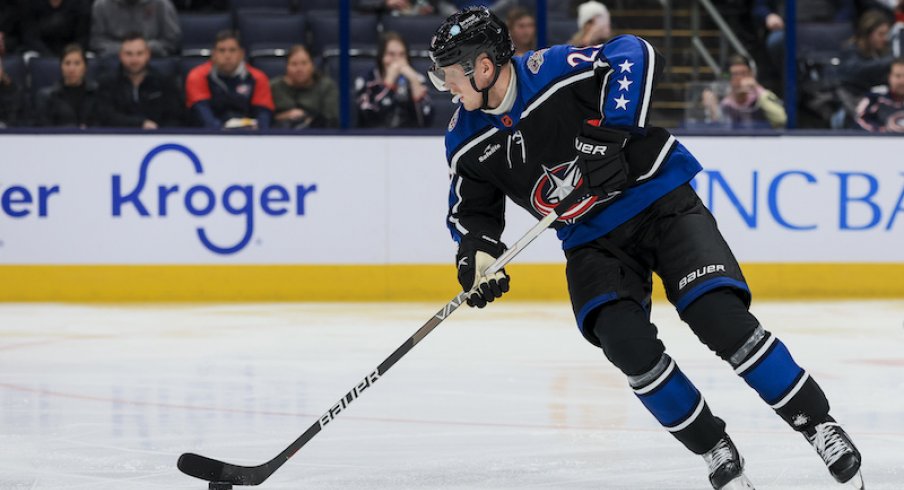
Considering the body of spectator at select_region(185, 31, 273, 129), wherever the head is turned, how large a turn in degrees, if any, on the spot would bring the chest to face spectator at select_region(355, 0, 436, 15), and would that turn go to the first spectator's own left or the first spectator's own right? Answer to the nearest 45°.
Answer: approximately 90° to the first spectator's own left

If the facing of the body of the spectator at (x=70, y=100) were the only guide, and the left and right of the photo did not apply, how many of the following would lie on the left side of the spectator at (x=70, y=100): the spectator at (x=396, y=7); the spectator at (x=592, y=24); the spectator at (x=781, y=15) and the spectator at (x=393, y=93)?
4

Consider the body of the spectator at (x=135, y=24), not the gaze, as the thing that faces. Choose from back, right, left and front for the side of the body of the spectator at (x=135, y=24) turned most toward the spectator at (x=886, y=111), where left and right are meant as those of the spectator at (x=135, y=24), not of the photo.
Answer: left

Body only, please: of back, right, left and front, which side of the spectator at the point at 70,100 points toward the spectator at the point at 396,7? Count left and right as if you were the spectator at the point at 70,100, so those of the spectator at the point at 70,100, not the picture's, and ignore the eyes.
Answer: left

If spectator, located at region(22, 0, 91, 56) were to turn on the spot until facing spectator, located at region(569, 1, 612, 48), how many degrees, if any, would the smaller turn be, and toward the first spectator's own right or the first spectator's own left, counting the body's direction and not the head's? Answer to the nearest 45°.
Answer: approximately 90° to the first spectator's own left

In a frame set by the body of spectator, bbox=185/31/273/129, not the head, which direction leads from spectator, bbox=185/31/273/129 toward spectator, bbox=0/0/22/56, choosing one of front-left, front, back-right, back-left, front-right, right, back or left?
right

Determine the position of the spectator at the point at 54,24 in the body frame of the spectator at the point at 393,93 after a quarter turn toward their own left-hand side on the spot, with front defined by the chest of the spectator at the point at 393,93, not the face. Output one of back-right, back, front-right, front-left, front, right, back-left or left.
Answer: back

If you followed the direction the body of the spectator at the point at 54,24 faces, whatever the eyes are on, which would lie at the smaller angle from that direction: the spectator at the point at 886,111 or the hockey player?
the hockey player

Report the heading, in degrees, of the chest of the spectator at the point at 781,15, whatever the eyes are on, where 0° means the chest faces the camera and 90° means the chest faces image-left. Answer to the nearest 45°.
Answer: approximately 0°

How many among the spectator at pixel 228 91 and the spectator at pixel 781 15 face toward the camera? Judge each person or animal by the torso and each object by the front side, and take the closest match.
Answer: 2
